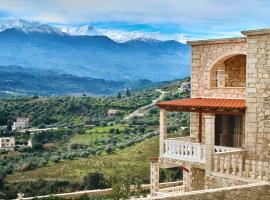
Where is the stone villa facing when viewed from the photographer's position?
facing the viewer and to the left of the viewer

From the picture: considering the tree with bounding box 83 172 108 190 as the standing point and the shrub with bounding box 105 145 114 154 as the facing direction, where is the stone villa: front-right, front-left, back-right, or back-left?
back-right

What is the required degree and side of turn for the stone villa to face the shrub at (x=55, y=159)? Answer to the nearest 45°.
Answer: approximately 90° to its right

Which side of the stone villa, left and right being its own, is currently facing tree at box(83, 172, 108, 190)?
right
